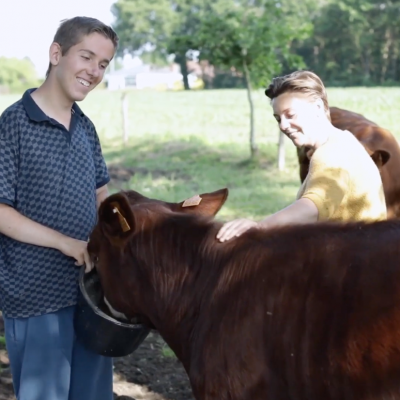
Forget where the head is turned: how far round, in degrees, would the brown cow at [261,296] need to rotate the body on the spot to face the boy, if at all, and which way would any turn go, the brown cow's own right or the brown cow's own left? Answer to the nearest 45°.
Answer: approximately 45° to the brown cow's own right

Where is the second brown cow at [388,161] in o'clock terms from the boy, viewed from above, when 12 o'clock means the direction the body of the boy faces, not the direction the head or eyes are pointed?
The second brown cow is roughly at 9 o'clock from the boy.

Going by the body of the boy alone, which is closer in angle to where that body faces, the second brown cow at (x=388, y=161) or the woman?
the woman

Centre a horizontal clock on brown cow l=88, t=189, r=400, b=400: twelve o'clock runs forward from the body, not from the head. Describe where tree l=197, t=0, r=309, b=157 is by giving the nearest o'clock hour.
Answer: The tree is roughly at 3 o'clock from the brown cow.

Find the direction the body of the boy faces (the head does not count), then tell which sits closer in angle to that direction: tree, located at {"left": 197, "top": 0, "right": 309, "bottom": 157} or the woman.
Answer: the woman

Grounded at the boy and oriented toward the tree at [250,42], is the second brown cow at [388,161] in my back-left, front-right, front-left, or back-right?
front-right

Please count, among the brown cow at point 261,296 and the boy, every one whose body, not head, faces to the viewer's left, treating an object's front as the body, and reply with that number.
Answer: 1

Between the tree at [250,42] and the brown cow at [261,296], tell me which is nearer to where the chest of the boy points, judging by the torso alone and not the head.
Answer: the brown cow

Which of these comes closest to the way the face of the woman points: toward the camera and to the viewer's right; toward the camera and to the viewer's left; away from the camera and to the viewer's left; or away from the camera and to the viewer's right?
toward the camera and to the viewer's left

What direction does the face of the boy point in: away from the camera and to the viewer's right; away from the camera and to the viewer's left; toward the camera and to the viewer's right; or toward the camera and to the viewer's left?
toward the camera and to the viewer's right

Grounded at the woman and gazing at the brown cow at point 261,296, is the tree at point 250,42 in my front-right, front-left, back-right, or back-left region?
back-right

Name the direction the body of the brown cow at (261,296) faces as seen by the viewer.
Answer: to the viewer's left

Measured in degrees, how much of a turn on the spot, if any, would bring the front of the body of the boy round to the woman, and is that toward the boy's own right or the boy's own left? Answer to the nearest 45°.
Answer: approximately 45° to the boy's own left

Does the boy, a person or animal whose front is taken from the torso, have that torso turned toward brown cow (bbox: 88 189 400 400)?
yes

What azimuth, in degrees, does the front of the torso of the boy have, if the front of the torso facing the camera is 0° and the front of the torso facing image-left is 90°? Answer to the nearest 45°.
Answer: approximately 315°

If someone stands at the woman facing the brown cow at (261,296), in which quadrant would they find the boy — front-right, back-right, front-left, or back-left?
front-right

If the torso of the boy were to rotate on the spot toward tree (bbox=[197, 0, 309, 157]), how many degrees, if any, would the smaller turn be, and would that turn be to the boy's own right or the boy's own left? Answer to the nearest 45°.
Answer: approximately 135° to the boy's own left
